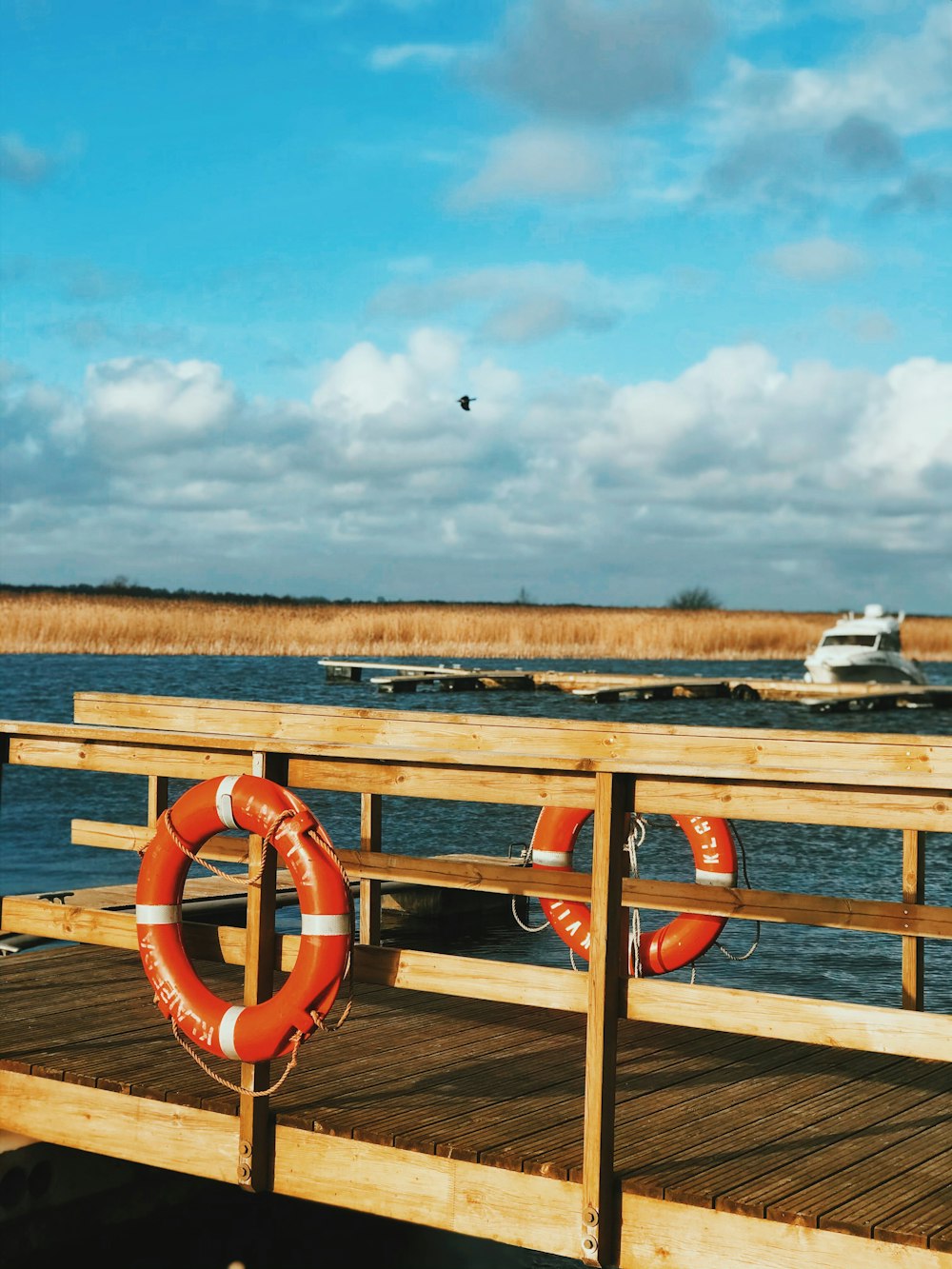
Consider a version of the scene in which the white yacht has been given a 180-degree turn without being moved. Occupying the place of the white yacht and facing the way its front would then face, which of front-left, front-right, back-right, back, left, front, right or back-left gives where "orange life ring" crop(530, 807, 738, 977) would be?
back-right

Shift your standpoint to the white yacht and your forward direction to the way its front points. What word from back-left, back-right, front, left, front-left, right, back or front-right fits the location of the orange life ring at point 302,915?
front-left

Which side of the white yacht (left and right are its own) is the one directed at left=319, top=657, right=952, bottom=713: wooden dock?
front

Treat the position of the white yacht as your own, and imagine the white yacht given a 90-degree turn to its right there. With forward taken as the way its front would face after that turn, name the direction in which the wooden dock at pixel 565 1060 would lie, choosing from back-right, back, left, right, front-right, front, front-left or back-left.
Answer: back-left

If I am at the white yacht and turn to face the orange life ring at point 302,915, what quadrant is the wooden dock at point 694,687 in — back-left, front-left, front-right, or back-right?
front-right

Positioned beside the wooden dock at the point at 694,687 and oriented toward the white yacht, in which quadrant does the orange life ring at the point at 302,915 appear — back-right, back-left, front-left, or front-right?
back-right
